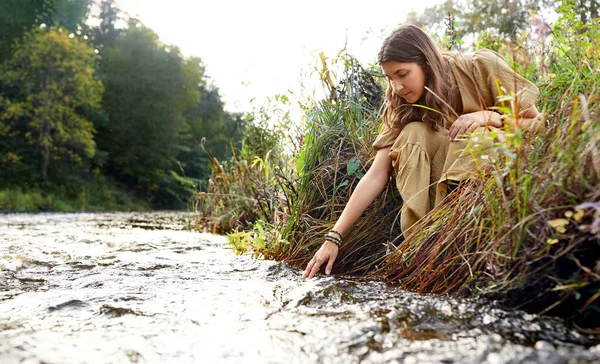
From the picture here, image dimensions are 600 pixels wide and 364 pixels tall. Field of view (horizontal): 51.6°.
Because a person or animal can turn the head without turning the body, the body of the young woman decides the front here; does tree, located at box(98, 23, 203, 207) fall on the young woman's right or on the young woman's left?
on the young woman's right

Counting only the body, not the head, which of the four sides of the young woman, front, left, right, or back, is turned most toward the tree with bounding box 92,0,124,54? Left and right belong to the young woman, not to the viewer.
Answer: right

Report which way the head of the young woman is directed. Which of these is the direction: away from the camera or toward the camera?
toward the camera

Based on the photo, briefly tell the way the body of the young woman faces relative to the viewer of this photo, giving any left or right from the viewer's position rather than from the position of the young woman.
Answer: facing the viewer and to the left of the viewer

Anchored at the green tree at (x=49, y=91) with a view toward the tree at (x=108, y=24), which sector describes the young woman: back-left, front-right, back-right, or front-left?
back-right
